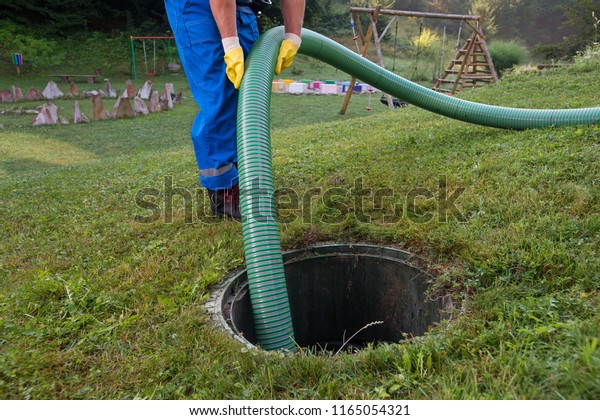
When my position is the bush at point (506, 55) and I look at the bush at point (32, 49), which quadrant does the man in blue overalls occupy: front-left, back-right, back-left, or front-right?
front-left

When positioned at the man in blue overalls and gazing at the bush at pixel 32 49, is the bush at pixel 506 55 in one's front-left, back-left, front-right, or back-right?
front-right

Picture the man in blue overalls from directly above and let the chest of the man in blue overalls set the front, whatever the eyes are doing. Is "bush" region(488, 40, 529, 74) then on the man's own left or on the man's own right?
on the man's own left

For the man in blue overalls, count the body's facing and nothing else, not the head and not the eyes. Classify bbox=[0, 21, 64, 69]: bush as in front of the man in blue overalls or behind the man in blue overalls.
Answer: behind

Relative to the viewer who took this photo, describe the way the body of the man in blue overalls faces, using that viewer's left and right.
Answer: facing the viewer and to the right of the viewer
